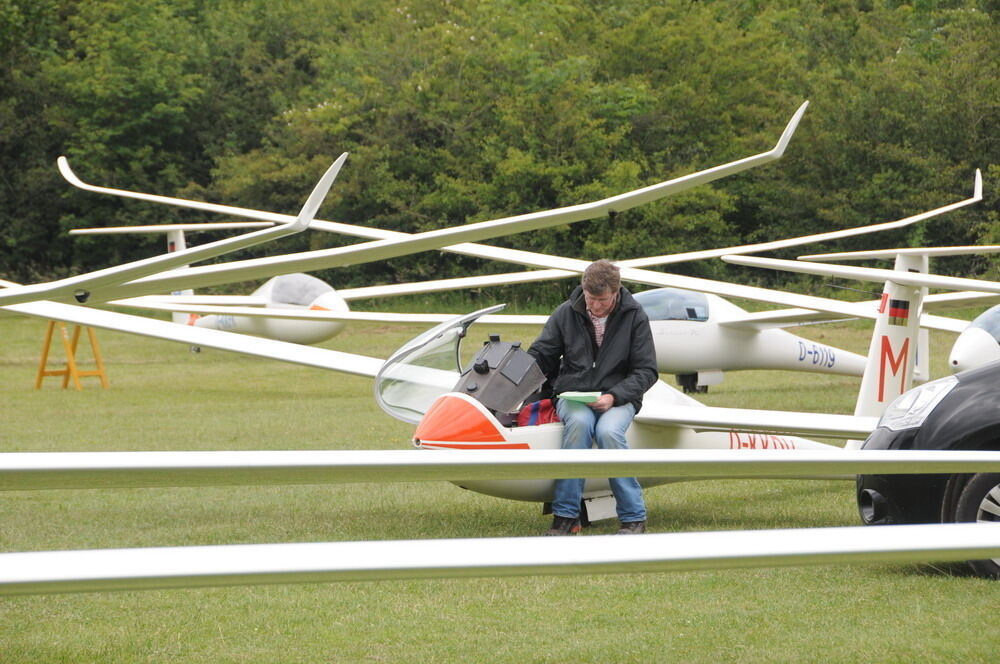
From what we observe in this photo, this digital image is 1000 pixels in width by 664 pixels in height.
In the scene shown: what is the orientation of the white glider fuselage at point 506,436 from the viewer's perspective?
to the viewer's left

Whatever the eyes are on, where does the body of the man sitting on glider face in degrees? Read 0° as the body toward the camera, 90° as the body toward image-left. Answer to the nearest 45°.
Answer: approximately 0°
